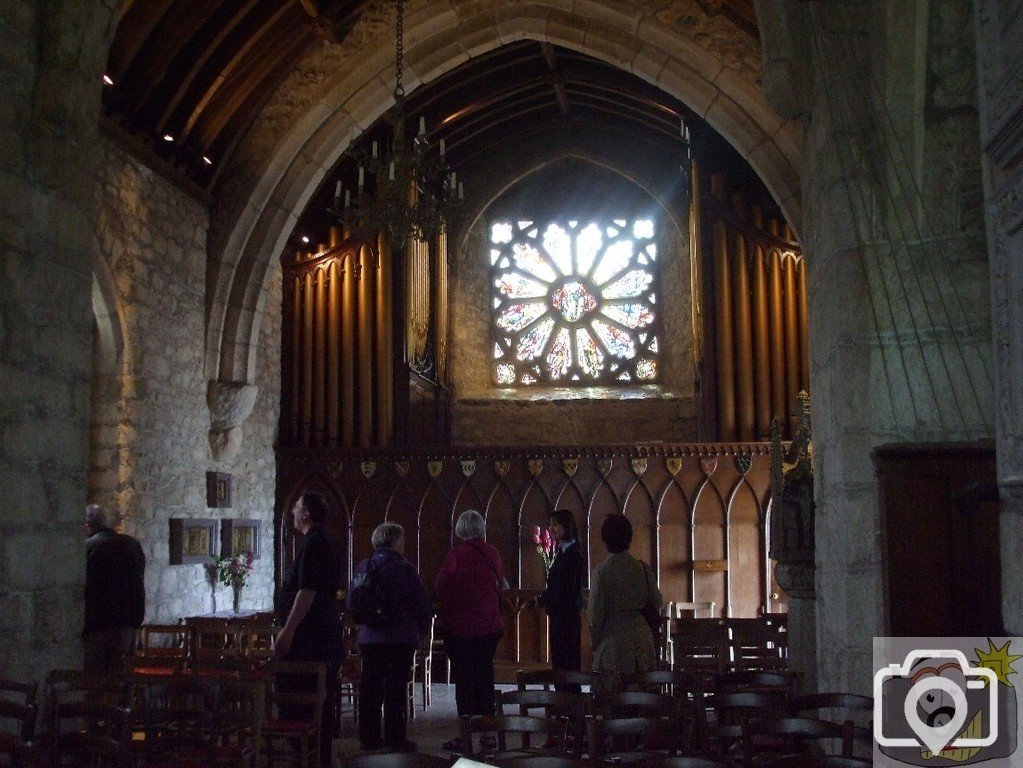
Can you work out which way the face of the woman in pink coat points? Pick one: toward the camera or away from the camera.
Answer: away from the camera

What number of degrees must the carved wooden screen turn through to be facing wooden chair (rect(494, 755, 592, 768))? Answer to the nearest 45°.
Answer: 0° — it already faces it

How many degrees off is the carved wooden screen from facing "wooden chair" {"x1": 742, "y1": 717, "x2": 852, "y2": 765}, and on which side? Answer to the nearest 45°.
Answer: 0° — it already faces it

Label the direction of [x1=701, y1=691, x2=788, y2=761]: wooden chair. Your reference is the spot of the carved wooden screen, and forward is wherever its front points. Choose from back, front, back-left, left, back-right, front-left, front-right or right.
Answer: front

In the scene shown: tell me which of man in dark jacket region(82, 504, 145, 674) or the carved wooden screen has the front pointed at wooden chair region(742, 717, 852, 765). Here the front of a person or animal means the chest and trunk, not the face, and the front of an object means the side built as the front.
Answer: the carved wooden screen

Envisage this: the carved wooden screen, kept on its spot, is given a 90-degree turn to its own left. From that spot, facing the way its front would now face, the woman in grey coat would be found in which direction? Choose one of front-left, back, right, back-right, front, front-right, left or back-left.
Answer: right

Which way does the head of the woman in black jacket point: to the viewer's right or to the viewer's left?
to the viewer's left

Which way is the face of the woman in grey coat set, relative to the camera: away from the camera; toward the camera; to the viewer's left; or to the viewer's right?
away from the camera

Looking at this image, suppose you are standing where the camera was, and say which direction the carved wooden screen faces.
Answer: facing the viewer
